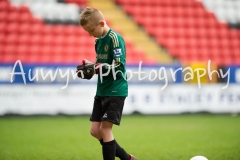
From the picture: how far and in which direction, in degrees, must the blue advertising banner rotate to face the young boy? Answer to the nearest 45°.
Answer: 0° — it already faces them

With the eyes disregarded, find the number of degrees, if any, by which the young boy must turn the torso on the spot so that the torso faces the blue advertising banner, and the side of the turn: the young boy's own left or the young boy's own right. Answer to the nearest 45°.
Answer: approximately 135° to the young boy's own right

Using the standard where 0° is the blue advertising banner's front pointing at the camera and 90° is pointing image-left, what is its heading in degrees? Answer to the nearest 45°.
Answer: approximately 0°

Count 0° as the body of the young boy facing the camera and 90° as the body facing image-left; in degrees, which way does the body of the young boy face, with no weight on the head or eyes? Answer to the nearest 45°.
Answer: approximately 45°
